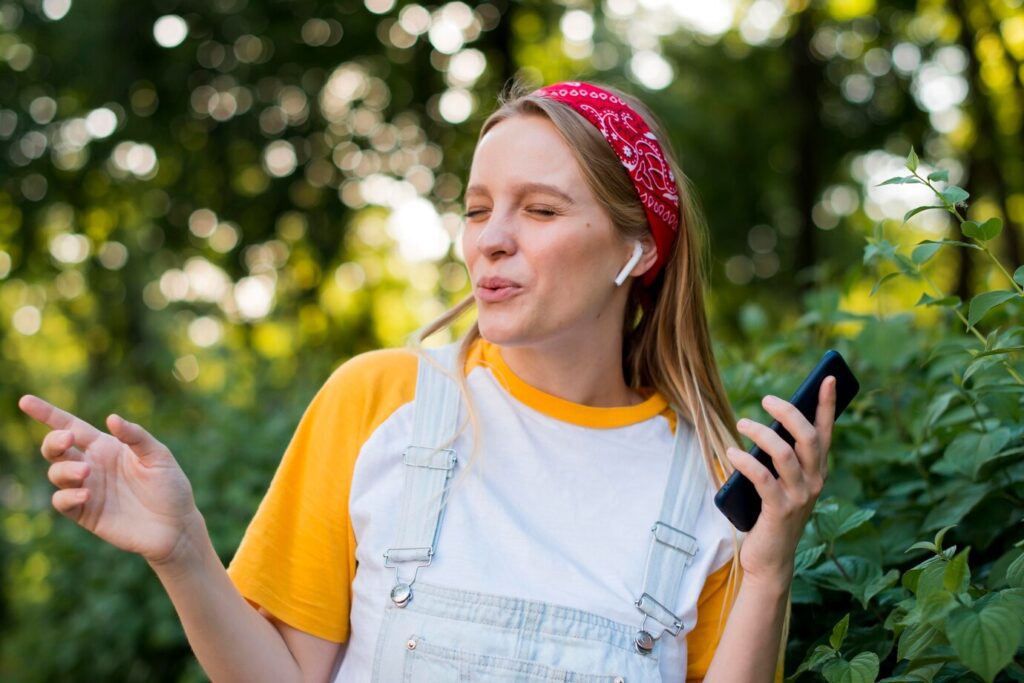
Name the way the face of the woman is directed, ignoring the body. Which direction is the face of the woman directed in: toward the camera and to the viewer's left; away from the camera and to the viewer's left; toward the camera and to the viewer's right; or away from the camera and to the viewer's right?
toward the camera and to the viewer's left

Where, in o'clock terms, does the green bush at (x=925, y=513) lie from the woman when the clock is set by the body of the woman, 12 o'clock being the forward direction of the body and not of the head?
The green bush is roughly at 9 o'clock from the woman.

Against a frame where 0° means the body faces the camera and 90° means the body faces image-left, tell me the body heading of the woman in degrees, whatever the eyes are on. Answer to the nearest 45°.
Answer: approximately 0°
